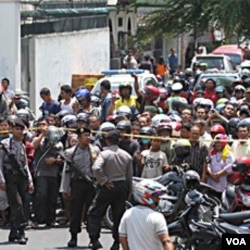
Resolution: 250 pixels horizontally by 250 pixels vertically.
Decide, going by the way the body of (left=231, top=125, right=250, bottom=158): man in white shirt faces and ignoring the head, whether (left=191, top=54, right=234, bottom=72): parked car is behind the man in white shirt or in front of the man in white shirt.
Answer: behind

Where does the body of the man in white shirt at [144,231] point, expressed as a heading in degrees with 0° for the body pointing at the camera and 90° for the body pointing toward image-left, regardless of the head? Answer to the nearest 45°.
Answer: approximately 225°

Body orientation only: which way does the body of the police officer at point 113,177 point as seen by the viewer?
away from the camera

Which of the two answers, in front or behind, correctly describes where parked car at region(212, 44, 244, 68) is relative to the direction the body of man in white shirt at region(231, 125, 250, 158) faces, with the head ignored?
behind

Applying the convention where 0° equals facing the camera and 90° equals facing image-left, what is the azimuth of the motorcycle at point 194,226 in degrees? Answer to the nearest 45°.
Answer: approximately 45°
